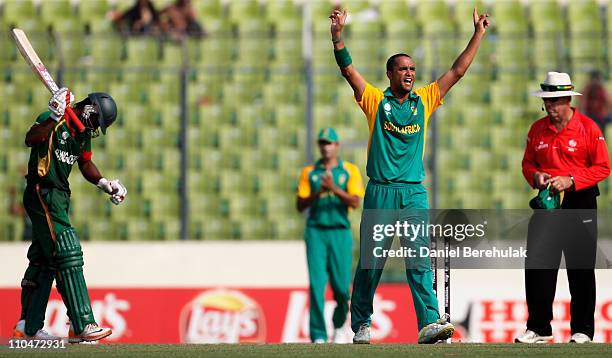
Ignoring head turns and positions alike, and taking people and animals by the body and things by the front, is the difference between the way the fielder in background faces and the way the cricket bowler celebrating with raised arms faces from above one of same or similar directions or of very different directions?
same or similar directions

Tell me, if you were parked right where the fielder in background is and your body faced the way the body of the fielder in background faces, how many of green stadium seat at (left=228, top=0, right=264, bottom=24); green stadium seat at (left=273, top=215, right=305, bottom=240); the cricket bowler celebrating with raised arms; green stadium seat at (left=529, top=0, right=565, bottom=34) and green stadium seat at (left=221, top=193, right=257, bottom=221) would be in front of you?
1

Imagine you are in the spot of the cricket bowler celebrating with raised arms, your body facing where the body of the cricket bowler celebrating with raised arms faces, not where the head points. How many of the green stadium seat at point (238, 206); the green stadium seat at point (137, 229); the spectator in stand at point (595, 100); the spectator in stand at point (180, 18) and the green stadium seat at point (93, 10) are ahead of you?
0

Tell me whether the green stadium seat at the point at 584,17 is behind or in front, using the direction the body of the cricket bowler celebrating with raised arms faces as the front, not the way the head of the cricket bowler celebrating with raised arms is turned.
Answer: behind

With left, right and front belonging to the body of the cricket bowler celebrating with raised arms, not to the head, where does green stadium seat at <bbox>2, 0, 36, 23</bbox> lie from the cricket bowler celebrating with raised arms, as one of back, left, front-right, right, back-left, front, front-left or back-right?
back-right

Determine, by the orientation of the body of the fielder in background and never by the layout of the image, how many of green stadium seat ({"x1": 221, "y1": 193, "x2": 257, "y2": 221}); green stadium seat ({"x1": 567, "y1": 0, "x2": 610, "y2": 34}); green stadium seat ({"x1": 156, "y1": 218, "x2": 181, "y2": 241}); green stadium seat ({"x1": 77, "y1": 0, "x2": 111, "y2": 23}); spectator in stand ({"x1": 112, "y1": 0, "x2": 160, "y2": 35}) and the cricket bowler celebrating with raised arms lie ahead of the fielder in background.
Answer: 1

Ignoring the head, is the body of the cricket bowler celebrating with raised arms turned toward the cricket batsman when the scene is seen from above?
no

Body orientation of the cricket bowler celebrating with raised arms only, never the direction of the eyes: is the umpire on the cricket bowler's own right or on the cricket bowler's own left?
on the cricket bowler's own left

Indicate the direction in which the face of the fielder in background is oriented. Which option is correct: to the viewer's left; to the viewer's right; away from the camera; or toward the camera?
toward the camera

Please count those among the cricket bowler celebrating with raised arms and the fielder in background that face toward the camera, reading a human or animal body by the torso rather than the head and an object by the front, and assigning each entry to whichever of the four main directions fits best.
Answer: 2

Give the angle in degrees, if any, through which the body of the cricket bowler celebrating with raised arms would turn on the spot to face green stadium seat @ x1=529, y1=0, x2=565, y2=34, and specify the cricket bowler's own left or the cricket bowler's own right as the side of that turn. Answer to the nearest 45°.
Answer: approximately 180°

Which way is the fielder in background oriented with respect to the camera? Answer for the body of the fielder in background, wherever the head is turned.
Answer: toward the camera

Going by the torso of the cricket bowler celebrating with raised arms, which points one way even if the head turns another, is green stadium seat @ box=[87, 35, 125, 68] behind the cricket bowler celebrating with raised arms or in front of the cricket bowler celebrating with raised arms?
behind

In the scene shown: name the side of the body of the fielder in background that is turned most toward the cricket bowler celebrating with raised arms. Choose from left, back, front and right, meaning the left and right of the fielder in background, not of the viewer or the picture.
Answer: front

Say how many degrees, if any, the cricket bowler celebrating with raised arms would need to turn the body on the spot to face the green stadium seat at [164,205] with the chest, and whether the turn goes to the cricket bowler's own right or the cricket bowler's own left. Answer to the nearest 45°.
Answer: approximately 135° to the cricket bowler's own right
